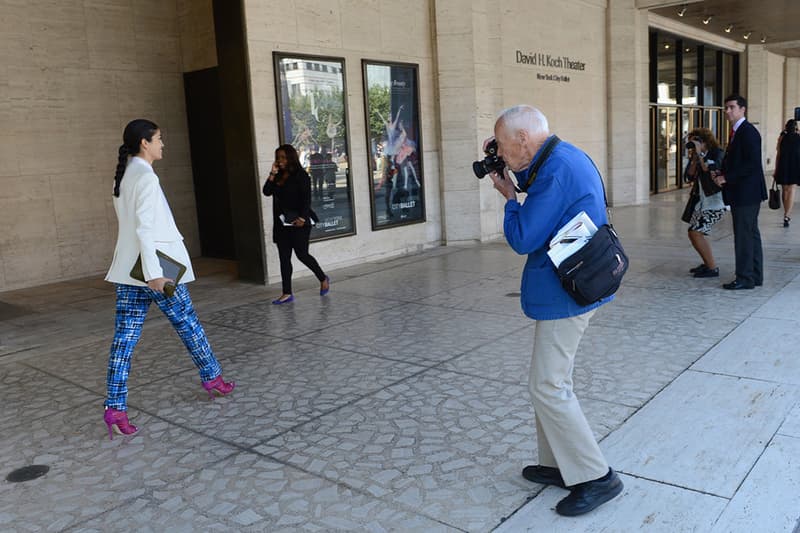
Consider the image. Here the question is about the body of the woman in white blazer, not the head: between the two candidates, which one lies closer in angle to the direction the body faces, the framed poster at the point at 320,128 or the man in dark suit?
the man in dark suit

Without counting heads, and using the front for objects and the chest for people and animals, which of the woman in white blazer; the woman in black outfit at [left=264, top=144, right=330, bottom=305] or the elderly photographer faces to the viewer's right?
the woman in white blazer

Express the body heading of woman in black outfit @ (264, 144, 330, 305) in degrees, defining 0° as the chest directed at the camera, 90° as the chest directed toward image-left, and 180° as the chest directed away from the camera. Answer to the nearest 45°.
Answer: approximately 45°

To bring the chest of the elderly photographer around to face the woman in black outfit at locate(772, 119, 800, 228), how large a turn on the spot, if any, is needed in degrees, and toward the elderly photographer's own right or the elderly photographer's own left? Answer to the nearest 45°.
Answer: approximately 90° to the elderly photographer's own right

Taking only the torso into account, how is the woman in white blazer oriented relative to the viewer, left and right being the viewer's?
facing to the right of the viewer

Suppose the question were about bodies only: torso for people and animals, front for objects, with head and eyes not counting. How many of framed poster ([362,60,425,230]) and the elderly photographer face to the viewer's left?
1

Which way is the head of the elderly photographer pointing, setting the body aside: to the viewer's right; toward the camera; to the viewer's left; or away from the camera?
to the viewer's left

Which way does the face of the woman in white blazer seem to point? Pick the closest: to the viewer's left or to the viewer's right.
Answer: to the viewer's right

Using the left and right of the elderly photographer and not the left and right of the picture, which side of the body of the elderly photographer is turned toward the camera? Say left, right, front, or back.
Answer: left
